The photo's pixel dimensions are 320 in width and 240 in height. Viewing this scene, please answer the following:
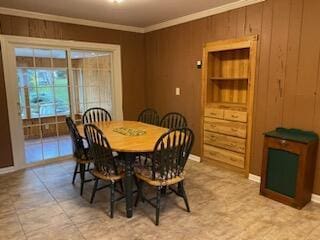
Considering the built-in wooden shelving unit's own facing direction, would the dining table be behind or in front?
in front

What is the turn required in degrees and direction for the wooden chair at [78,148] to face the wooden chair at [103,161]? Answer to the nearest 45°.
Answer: approximately 90° to its right

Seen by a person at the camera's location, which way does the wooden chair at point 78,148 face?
facing to the right of the viewer

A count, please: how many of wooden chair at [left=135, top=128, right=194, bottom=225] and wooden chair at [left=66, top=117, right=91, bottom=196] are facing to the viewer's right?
1

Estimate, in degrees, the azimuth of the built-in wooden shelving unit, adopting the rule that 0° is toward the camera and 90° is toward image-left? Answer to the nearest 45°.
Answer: approximately 45°

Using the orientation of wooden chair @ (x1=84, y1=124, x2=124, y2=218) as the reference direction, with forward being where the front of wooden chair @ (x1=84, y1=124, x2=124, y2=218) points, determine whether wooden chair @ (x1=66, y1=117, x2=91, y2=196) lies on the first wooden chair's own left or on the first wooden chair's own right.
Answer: on the first wooden chair's own left

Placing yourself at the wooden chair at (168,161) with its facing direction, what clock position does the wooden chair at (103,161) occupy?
the wooden chair at (103,161) is roughly at 11 o'clock from the wooden chair at (168,161).

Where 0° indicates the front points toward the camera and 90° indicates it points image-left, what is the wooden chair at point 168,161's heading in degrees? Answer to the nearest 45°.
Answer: approximately 135°

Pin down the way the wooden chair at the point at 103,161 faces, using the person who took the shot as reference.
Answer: facing away from the viewer and to the right of the viewer

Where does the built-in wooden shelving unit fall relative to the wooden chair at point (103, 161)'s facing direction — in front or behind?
in front

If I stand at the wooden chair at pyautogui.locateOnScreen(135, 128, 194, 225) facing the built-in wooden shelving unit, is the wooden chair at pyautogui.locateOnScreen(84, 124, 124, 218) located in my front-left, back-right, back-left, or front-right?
back-left

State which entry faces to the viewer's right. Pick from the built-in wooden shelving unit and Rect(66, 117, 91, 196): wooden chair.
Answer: the wooden chair
